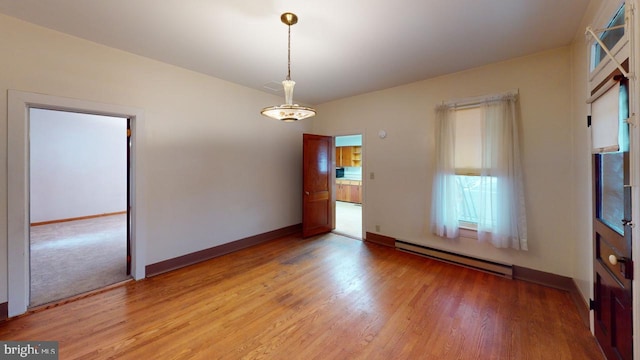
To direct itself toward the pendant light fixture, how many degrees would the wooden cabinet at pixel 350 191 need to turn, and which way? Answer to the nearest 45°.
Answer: approximately 45° to its left

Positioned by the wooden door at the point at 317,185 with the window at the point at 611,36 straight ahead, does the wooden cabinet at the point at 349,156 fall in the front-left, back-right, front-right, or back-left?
back-left

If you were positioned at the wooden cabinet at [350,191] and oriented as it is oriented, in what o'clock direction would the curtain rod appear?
The curtain rod is roughly at 10 o'clock from the wooden cabinet.

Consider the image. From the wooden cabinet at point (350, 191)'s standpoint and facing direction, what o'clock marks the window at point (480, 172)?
The window is roughly at 10 o'clock from the wooden cabinet.

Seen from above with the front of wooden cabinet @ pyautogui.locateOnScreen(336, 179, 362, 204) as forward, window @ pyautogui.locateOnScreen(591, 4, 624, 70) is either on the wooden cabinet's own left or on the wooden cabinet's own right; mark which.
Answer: on the wooden cabinet's own left

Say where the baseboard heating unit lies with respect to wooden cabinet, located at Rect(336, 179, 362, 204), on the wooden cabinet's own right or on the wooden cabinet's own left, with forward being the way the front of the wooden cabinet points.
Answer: on the wooden cabinet's own left

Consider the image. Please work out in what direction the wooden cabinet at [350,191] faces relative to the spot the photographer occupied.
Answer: facing the viewer and to the left of the viewer

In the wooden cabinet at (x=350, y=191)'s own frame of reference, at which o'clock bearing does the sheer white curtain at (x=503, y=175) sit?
The sheer white curtain is roughly at 10 o'clock from the wooden cabinet.
